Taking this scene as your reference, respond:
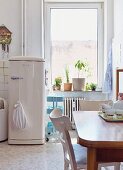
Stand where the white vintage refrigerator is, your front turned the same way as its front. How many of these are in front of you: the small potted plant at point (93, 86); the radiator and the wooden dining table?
1

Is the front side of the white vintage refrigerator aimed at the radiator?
no

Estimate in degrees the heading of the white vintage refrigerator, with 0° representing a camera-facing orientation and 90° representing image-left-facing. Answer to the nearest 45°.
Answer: approximately 0°

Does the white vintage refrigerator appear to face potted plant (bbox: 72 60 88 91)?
no

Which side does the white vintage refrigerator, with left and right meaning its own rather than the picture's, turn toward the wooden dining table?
front

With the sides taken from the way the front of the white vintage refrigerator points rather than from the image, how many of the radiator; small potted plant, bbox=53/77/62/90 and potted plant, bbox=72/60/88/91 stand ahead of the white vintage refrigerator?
0

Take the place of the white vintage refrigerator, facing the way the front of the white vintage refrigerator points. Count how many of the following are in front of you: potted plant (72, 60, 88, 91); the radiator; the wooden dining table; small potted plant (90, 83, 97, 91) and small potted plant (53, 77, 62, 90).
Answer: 1

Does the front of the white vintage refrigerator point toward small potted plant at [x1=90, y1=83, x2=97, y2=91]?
no

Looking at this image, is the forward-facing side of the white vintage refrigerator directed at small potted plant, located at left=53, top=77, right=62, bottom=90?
no

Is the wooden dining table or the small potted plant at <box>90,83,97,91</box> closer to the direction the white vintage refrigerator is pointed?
the wooden dining table

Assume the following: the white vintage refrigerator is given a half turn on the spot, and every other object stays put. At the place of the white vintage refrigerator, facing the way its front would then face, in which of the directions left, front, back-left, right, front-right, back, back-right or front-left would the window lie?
front-right
